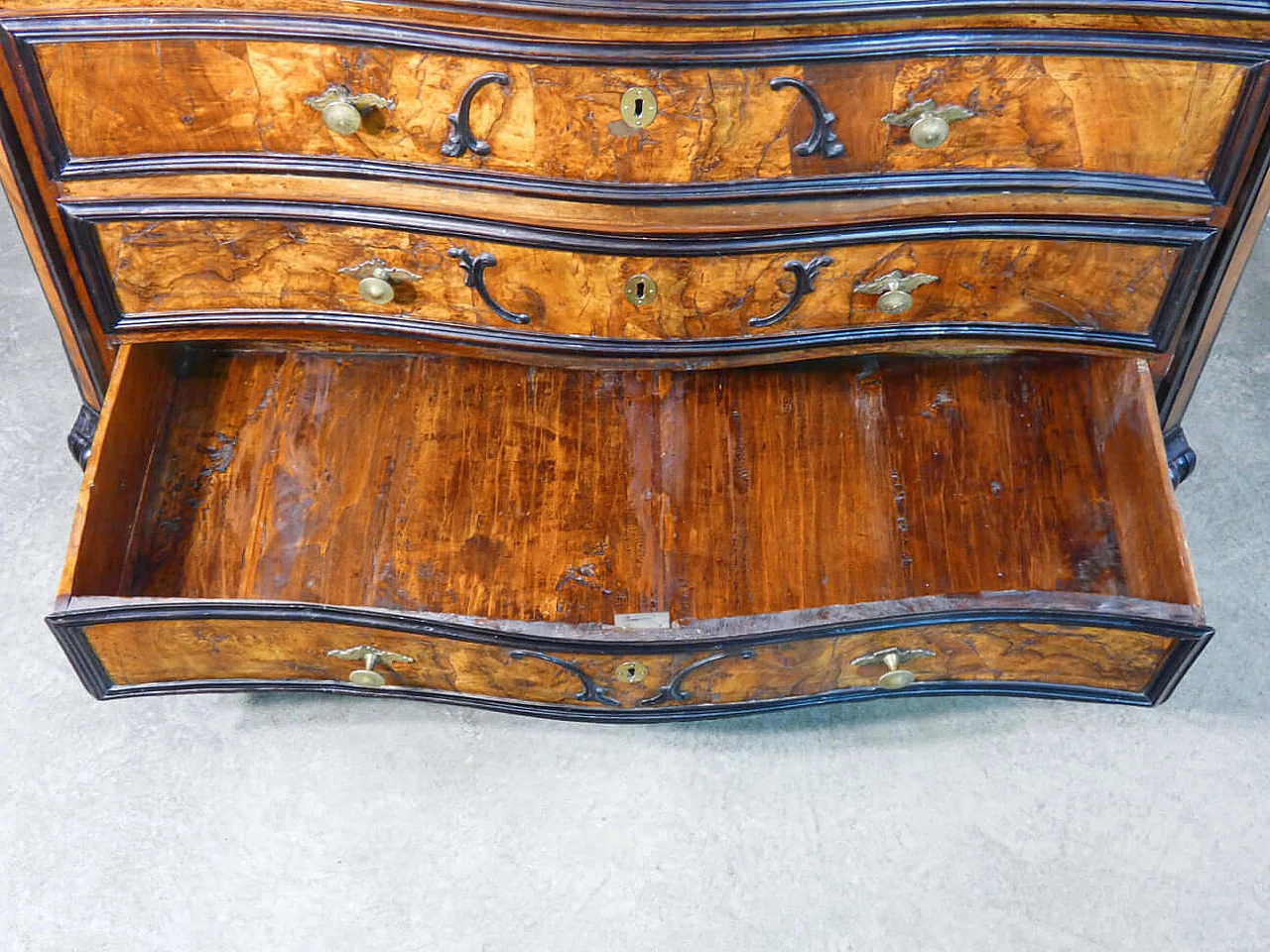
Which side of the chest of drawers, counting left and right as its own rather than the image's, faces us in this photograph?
front
